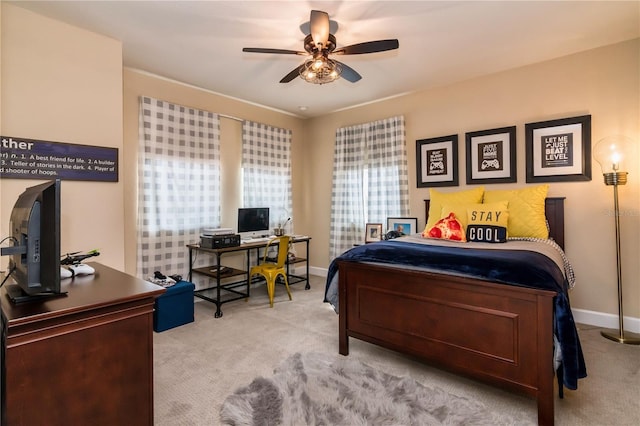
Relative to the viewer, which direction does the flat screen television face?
to the viewer's right

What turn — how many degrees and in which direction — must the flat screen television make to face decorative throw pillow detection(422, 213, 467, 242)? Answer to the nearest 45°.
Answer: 0° — it already faces it

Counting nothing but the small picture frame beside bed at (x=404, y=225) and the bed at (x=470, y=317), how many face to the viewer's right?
0

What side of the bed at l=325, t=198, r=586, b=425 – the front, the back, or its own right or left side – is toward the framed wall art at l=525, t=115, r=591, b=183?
back

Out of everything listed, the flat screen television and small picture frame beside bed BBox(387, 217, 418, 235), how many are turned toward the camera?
1

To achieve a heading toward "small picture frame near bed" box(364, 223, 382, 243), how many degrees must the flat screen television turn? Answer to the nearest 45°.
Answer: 0° — it already faces it

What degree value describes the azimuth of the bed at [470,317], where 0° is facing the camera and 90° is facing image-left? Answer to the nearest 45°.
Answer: approximately 45°

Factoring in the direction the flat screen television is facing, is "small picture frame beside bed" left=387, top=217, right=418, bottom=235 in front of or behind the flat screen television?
in front

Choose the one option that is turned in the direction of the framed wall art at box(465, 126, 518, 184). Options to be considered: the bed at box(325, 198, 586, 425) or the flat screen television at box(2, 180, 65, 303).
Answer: the flat screen television

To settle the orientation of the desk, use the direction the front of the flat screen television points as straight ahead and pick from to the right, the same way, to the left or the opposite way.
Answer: to the right

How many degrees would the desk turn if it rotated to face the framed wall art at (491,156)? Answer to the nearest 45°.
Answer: approximately 45° to its left
